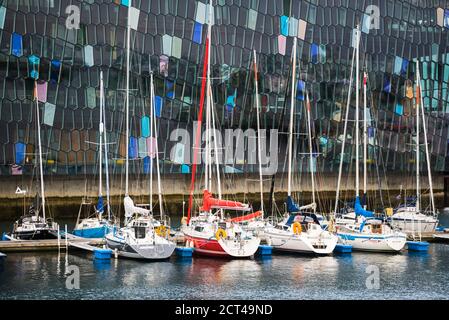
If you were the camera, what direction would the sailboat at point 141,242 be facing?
facing away from the viewer and to the left of the viewer

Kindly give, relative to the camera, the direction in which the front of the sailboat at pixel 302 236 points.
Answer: facing away from the viewer and to the left of the viewer

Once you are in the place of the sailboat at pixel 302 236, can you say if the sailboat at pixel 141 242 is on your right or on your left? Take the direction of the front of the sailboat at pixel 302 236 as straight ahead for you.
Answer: on your left

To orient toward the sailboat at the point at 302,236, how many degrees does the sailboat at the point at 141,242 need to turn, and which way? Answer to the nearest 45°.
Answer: approximately 135° to its right
